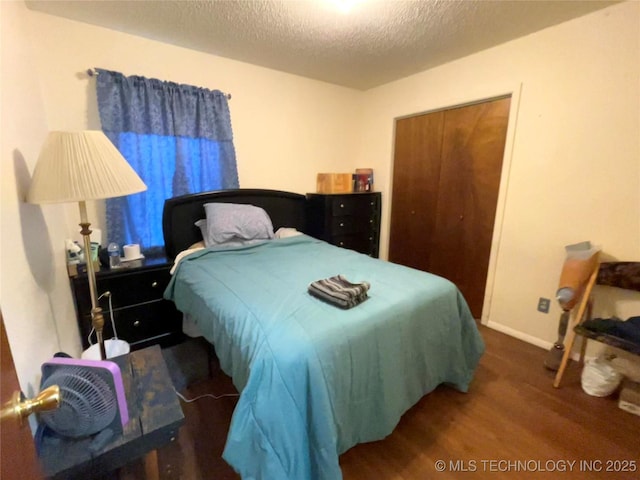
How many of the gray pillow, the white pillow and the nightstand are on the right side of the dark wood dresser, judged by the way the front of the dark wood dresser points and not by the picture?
3

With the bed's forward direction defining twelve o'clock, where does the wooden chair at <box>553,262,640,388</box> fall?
The wooden chair is roughly at 10 o'clock from the bed.

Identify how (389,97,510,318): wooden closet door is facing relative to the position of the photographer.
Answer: facing the viewer and to the left of the viewer

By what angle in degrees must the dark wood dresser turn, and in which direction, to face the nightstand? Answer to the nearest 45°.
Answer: approximately 90° to its right

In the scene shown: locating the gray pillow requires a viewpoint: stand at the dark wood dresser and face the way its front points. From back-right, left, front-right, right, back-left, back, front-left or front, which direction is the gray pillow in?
right

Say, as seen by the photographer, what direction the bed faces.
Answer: facing the viewer and to the right of the viewer

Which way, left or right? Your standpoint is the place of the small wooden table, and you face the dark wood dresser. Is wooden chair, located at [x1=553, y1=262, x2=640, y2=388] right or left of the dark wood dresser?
right

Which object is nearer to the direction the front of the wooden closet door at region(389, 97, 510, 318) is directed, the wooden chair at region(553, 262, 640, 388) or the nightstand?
the nightstand

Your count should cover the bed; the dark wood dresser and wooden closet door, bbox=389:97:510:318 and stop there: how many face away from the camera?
0
